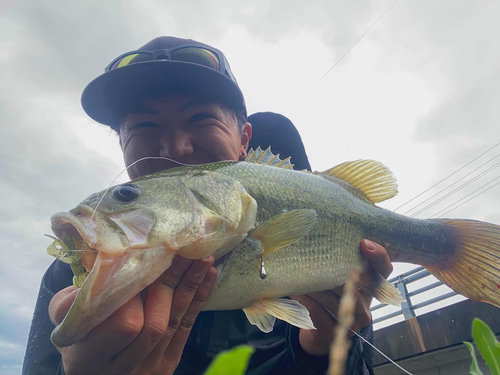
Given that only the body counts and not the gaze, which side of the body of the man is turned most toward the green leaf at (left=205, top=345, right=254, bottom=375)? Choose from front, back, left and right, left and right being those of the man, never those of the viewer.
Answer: front

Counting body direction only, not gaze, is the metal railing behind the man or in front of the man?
behind

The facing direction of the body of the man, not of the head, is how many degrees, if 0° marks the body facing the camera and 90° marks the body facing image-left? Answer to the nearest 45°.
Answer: approximately 0°

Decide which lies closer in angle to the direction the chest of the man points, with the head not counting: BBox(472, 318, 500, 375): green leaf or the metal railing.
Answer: the green leaf

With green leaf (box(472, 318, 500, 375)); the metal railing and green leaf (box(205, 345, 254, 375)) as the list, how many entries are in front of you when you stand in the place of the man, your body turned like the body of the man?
2

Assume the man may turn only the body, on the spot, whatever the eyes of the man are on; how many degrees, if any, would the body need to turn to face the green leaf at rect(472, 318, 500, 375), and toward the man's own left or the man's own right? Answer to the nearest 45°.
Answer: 0° — they already face it

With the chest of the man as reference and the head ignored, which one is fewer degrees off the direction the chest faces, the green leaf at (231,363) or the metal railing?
the green leaf
